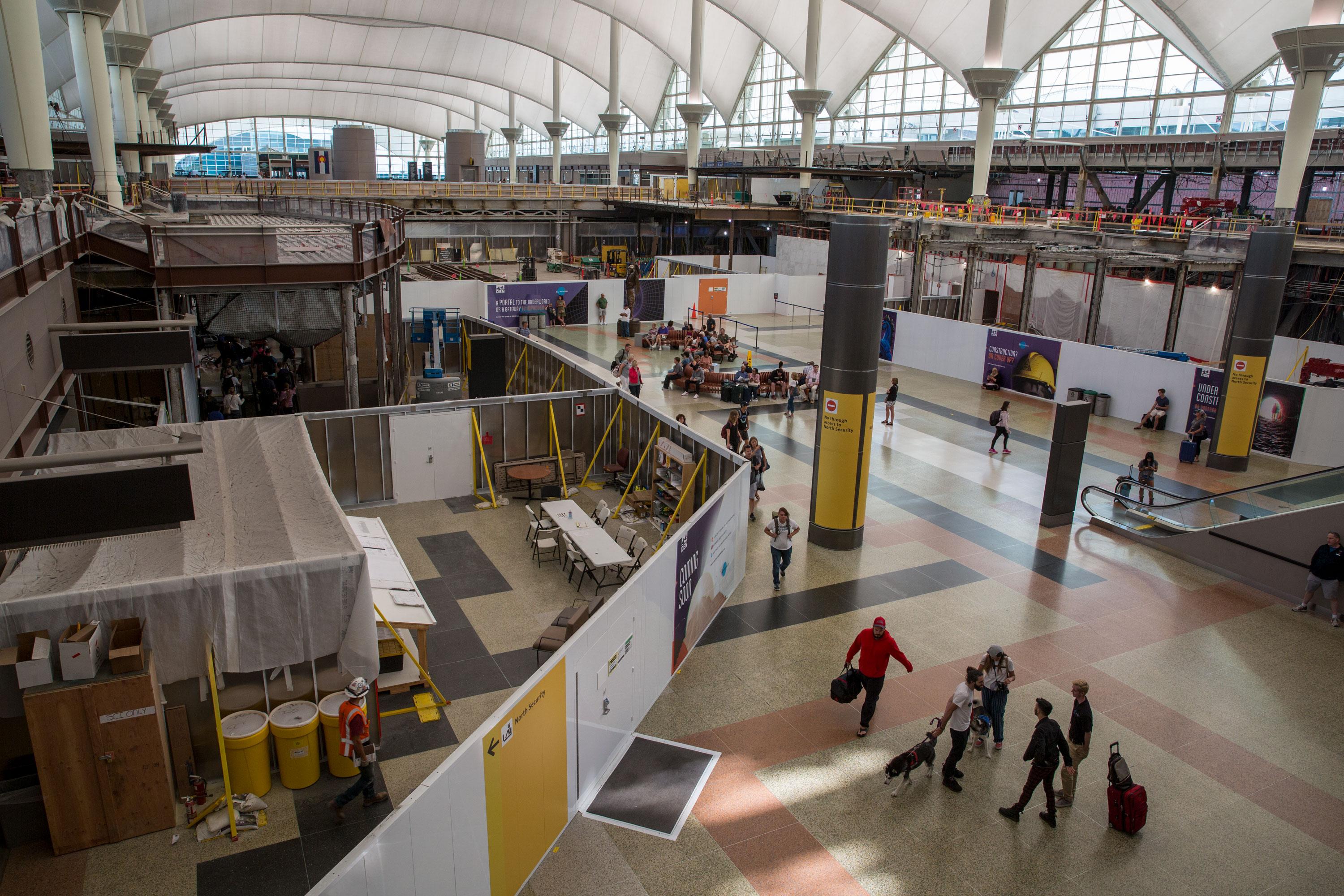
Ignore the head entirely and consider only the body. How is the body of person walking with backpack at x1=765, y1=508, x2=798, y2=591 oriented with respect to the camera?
toward the camera

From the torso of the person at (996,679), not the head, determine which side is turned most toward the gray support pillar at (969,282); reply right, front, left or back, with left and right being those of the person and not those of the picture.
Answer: back

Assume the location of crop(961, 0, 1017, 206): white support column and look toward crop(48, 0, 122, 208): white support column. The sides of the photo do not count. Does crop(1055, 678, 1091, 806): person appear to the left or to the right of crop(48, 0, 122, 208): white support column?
left

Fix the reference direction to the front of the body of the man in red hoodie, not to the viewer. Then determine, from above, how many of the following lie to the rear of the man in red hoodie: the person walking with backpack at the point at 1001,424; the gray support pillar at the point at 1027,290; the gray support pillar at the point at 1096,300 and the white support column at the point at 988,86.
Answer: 4

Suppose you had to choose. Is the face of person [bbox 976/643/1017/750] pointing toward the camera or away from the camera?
toward the camera

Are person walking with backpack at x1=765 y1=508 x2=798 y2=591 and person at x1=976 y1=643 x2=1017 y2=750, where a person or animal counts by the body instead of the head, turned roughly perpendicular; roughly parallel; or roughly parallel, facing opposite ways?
roughly parallel

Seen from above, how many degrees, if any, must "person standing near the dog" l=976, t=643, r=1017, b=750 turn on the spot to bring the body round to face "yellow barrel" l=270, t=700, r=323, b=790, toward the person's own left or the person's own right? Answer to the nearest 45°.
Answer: approximately 45° to the person's own right

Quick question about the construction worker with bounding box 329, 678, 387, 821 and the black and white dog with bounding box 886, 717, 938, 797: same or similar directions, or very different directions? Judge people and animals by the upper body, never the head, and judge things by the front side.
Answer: very different directions

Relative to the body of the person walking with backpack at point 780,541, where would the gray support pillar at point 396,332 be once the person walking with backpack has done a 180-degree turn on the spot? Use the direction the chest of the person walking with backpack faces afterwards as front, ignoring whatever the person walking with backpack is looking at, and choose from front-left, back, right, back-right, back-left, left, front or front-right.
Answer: front-left

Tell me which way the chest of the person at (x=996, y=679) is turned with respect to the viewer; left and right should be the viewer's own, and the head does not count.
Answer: facing the viewer

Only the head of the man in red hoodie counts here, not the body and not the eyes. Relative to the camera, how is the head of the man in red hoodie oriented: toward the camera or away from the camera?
toward the camera

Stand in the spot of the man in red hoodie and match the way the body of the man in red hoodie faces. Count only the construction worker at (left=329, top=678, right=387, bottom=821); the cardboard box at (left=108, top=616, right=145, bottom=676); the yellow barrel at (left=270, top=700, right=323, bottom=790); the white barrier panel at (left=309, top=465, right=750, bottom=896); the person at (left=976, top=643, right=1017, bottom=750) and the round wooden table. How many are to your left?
1

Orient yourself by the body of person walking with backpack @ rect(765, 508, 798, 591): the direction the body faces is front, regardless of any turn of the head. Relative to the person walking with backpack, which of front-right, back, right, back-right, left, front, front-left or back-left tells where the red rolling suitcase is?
front-left

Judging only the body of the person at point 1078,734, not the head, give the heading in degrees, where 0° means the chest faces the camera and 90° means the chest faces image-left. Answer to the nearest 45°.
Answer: approximately 90°
